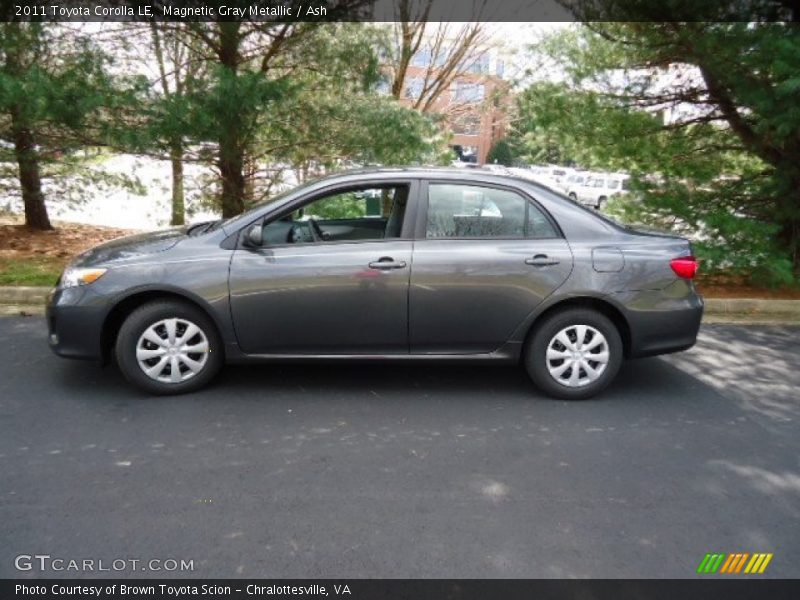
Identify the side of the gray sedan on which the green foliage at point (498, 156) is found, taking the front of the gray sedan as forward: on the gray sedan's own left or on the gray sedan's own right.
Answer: on the gray sedan's own right

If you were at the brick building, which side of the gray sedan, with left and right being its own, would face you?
right

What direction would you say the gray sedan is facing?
to the viewer's left
